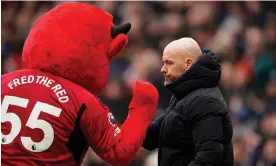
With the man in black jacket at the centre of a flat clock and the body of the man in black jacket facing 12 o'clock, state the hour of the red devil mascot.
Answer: The red devil mascot is roughly at 12 o'clock from the man in black jacket.

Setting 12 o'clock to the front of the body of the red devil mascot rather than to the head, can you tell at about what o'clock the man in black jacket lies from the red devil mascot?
The man in black jacket is roughly at 2 o'clock from the red devil mascot.

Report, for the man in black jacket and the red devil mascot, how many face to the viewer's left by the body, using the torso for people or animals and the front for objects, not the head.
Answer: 1

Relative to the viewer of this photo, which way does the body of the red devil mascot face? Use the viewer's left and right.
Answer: facing away from the viewer and to the right of the viewer

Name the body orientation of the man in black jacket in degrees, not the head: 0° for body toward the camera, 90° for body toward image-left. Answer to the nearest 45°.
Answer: approximately 90°
